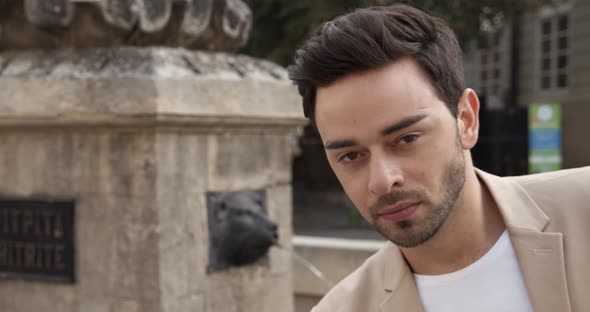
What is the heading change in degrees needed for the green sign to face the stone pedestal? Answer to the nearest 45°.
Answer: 0° — it already faces it

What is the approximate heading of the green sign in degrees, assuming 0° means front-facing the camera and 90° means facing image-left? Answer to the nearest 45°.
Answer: approximately 0°

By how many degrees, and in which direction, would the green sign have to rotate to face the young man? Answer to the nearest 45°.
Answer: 0° — it already faces them

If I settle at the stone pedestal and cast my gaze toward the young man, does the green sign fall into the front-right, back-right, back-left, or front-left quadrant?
back-left

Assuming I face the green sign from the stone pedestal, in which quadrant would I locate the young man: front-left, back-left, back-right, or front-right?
back-right
